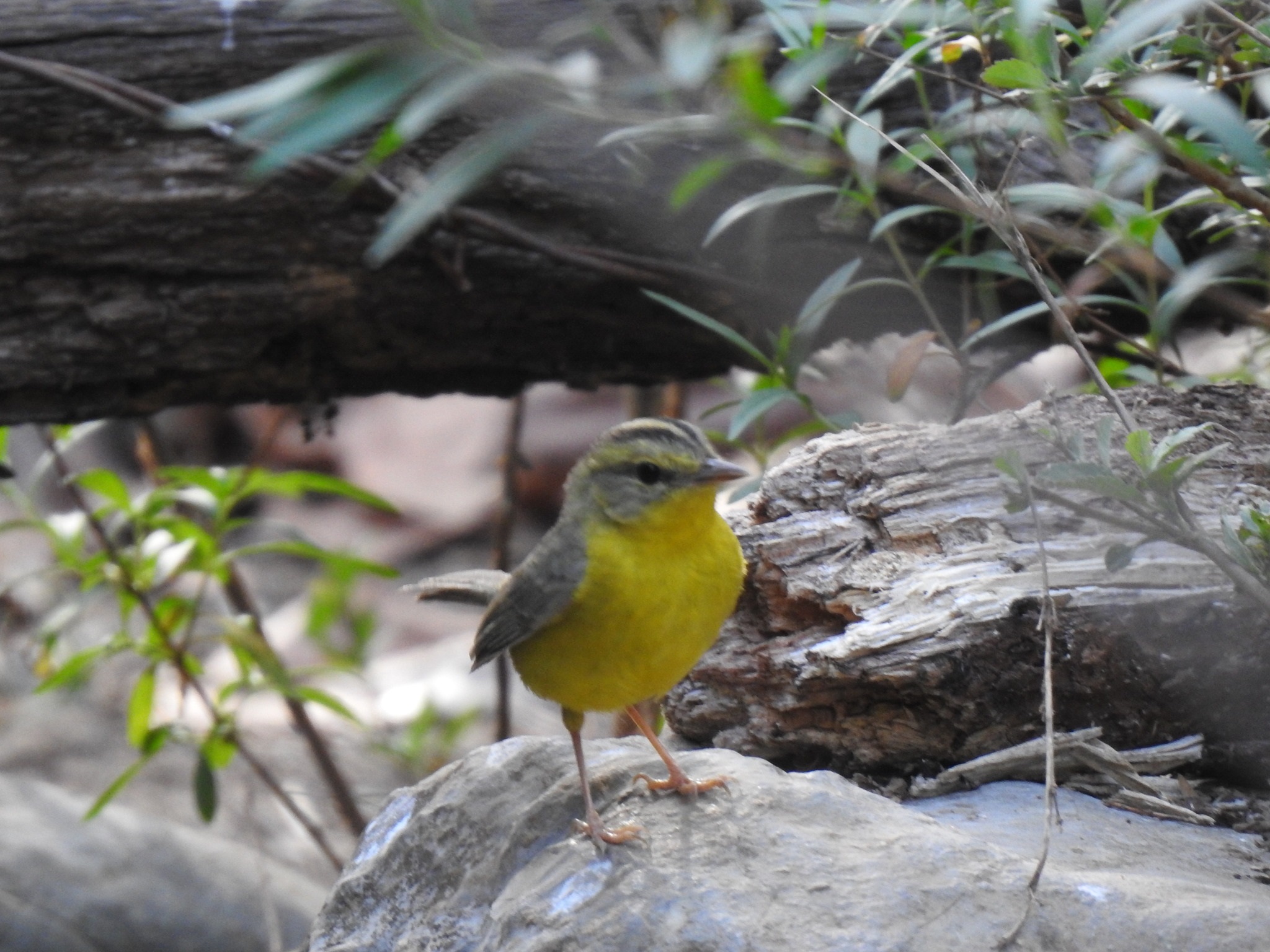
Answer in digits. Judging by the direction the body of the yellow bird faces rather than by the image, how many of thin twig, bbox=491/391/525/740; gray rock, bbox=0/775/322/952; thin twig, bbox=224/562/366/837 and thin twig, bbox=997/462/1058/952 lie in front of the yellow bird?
1

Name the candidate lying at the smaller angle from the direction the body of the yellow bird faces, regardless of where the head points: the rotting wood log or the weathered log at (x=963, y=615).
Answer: the weathered log

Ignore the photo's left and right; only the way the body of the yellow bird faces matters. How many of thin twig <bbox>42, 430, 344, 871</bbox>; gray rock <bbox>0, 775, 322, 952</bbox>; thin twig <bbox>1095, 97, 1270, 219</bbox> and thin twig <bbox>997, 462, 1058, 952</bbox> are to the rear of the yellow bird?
2

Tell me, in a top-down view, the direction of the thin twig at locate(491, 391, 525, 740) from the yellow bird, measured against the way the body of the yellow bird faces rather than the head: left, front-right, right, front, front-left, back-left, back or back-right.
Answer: back-left

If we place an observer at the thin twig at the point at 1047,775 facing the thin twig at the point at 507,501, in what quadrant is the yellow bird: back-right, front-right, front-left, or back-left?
front-left

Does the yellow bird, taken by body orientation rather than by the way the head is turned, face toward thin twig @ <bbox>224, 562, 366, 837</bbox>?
no

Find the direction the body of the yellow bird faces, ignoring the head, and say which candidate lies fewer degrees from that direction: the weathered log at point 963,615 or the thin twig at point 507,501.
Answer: the weathered log

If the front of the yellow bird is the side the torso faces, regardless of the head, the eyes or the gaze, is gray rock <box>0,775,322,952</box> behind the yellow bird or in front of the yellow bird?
behind

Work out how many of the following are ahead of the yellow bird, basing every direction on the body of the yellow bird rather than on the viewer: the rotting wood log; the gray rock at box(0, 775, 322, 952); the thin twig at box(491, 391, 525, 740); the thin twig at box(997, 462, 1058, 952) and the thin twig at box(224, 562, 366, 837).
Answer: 1

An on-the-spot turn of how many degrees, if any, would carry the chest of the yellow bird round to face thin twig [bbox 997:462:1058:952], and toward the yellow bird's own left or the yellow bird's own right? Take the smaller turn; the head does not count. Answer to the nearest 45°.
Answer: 0° — it already faces it

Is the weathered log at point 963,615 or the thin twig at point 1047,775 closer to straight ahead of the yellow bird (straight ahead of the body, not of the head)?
the thin twig

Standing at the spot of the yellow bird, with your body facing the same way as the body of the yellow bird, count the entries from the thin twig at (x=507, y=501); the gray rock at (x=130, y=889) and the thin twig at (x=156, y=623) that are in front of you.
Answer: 0

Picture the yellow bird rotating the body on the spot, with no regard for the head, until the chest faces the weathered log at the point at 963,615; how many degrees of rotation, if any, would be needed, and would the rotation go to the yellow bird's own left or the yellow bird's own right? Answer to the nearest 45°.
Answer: approximately 45° to the yellow bird's own left

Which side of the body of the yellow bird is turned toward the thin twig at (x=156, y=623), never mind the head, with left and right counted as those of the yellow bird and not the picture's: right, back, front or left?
back

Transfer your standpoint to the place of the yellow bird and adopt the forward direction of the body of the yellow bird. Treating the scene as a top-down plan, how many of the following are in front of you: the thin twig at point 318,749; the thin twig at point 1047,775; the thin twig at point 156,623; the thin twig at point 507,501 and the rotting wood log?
1
